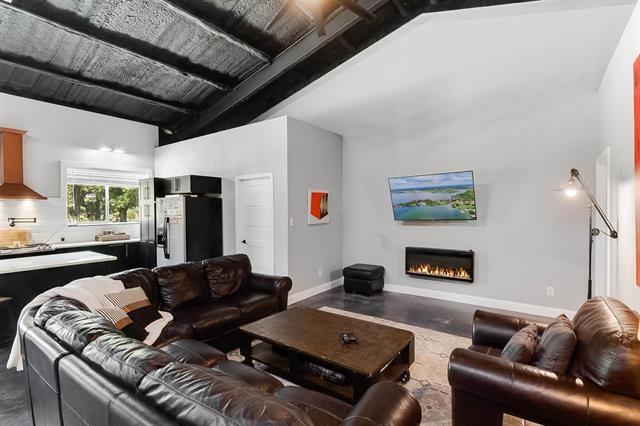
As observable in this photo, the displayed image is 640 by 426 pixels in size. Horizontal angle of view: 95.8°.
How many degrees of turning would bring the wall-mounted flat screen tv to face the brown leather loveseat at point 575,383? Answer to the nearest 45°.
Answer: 0° — it already faces it

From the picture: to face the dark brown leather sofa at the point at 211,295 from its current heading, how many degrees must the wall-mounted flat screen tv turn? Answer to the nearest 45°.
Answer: approximately 45° to its right

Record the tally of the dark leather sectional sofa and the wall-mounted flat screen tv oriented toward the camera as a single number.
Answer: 1

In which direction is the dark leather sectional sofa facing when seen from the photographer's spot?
facing away from the viewer and to the right of the viewer

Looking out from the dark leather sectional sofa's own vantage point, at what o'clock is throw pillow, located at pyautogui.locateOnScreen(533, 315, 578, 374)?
The throw pillow is roughly at 2 o'clock from the dark leather sectional sofa.

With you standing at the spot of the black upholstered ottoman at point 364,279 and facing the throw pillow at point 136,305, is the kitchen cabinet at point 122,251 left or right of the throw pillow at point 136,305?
right

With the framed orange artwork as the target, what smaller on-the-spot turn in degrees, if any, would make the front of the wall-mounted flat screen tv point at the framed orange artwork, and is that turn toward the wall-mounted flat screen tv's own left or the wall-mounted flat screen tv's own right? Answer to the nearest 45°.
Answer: approximately 90° to the wall-mounted flat screen tv's own right

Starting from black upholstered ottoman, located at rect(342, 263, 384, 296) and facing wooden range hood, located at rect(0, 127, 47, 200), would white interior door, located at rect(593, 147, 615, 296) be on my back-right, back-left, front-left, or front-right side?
back-left
